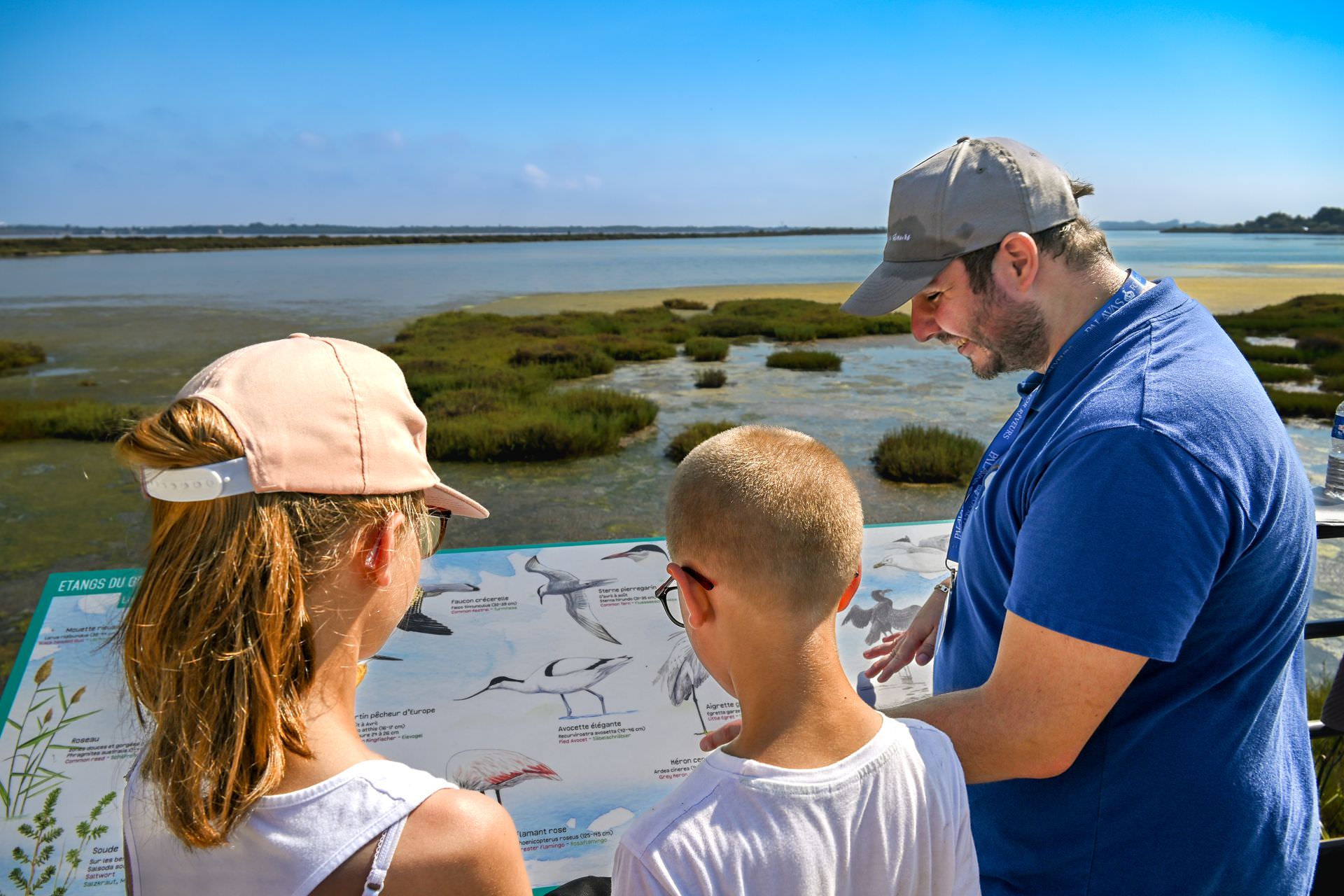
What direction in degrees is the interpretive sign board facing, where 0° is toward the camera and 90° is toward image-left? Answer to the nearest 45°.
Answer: approximately 0°

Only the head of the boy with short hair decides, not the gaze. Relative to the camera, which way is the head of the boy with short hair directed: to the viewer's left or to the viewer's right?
to the viewer's left

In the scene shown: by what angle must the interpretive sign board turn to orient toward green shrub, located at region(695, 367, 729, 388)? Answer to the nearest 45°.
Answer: approximately 180°

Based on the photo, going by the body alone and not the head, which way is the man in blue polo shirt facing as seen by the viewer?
to the viewer's left

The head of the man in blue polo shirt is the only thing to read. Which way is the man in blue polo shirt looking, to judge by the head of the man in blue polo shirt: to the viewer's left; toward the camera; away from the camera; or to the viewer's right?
to the viewer's left

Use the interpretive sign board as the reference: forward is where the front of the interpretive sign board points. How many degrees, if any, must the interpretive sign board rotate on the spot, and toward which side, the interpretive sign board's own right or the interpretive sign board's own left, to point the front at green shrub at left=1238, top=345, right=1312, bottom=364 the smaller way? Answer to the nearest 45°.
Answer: approximately 135° to the interpretive sign board's own left

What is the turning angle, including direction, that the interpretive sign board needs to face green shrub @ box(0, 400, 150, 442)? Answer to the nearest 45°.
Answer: approximately 135° to its right

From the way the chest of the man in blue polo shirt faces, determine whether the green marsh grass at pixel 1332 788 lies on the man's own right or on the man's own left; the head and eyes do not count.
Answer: on the man's own right

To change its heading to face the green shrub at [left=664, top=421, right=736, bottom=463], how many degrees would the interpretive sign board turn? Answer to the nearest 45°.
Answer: approximately 180°

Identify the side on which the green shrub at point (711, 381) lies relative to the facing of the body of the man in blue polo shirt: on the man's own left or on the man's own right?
on the man's own right

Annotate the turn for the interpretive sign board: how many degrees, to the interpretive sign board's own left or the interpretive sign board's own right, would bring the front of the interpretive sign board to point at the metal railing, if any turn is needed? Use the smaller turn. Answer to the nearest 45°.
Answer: approximately 90° to the interpretive sign board's own left

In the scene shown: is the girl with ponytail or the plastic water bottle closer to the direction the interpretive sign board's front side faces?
the girl with ponytail
